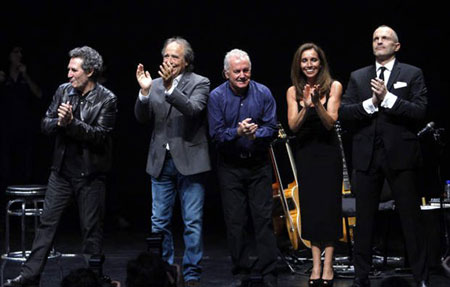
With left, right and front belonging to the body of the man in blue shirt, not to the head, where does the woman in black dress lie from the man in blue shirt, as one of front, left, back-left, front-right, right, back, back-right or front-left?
left

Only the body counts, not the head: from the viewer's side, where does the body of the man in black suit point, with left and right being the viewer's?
facing the viewer

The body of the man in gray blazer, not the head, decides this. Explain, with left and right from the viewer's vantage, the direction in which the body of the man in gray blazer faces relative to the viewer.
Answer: facing the viewer and to the left of the viewer

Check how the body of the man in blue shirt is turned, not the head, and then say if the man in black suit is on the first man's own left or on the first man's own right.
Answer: on the first man's own left

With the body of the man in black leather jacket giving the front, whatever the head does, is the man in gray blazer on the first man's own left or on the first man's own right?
on the first man's own left

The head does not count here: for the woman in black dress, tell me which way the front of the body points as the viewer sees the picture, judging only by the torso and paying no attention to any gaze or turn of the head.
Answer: toward the camera

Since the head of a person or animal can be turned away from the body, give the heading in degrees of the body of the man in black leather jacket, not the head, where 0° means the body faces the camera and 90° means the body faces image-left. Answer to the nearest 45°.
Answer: approximately 45°

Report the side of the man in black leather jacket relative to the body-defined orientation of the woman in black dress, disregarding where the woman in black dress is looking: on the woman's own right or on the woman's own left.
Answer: on the woman's own right
